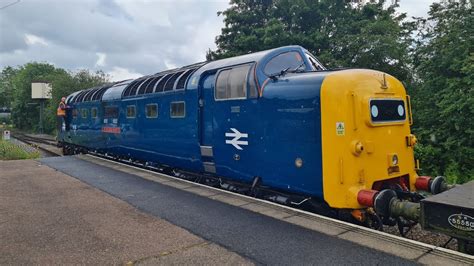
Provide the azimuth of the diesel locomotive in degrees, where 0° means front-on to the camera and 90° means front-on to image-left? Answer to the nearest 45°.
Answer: approximately 315°

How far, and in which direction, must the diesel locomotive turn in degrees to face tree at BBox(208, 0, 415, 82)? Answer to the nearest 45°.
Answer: approximately 135° to its left

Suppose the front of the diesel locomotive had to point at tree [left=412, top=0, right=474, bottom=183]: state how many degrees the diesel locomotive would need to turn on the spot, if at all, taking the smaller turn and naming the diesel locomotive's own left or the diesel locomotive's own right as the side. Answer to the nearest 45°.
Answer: approximately 90° to the diesel locomotive's own left
